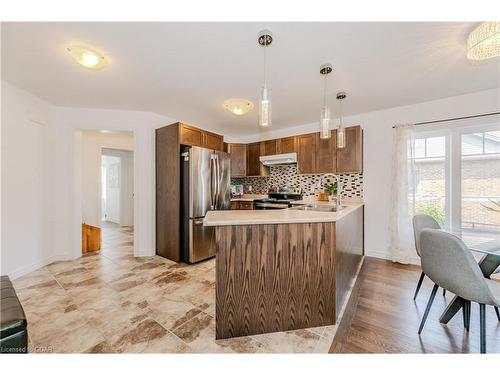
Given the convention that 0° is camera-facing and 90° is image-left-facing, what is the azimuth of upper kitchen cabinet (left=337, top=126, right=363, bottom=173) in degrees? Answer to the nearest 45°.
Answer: approximately 0°

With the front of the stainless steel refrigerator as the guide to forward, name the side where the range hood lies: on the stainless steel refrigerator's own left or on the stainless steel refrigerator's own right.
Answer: on the stainless steel refrigerator's own left

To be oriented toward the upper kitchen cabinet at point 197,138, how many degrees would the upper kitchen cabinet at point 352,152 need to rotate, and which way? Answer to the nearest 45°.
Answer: approximately 45° to its right

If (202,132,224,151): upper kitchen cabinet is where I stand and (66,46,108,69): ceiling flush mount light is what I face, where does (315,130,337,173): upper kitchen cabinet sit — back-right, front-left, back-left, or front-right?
back-left

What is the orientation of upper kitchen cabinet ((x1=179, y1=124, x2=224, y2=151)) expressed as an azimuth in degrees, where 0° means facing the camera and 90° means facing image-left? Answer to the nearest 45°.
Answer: approximately 315°

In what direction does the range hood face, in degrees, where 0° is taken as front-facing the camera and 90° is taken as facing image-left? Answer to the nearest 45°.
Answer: approximately 45°

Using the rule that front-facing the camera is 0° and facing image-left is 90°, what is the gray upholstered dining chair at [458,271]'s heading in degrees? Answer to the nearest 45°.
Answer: approximately 225°

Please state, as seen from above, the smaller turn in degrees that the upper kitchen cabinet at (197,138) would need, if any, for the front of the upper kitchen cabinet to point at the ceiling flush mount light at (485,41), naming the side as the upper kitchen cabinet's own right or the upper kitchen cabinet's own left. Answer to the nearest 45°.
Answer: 0° — it already faces it
